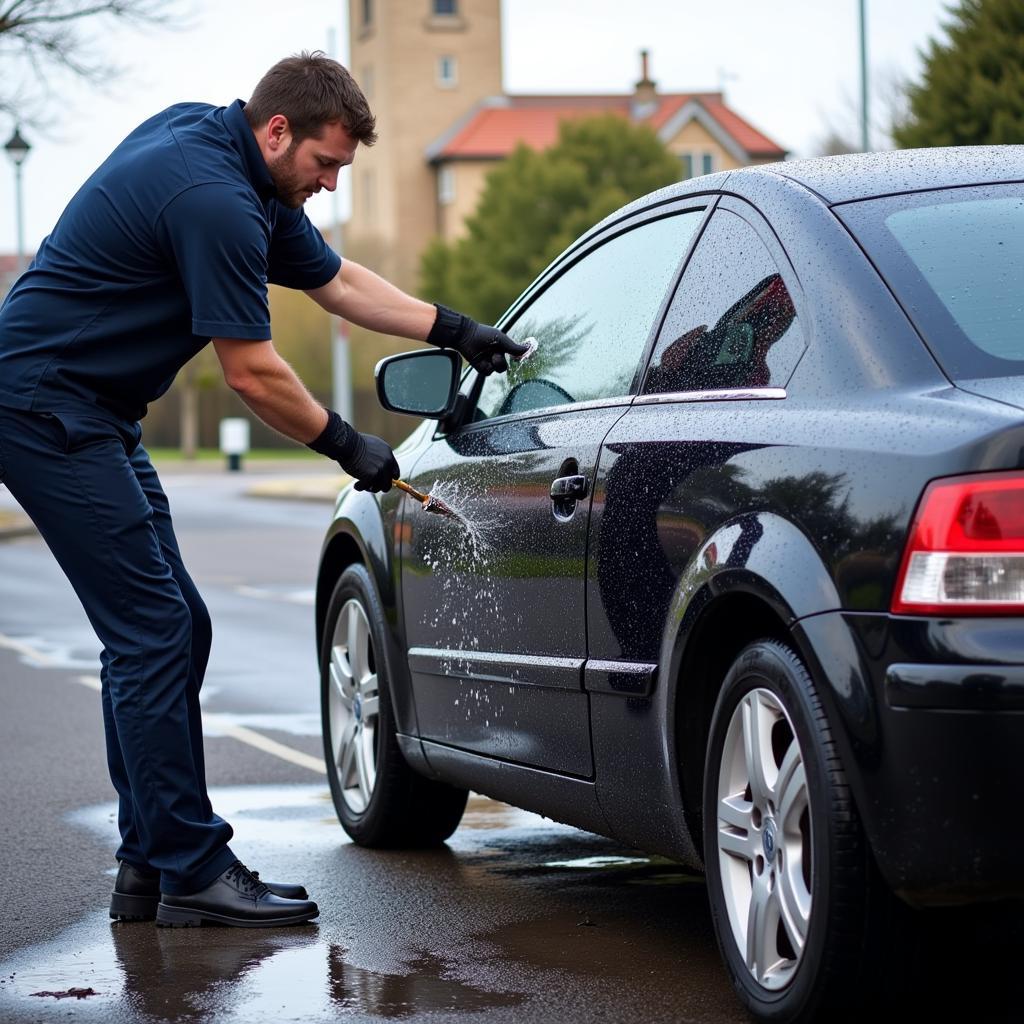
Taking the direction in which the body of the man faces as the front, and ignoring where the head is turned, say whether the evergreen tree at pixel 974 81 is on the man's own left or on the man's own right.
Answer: on the man's own left

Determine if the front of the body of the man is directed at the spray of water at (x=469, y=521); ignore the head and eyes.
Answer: yes

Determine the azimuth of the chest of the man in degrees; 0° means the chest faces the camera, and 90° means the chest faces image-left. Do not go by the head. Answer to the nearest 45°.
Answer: approximately 270°

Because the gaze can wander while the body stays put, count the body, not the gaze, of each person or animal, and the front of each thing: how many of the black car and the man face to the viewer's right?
1

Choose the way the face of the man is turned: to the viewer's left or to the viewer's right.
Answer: to the viewer's right

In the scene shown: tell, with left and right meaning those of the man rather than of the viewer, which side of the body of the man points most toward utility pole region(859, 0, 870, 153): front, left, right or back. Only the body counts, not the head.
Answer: left

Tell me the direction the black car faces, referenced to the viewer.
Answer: facing away from the viewer and to the left of the viewer

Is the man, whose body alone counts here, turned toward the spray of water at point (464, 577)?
yes

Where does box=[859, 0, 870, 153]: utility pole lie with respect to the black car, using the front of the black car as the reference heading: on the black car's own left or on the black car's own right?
on the black car's own right
